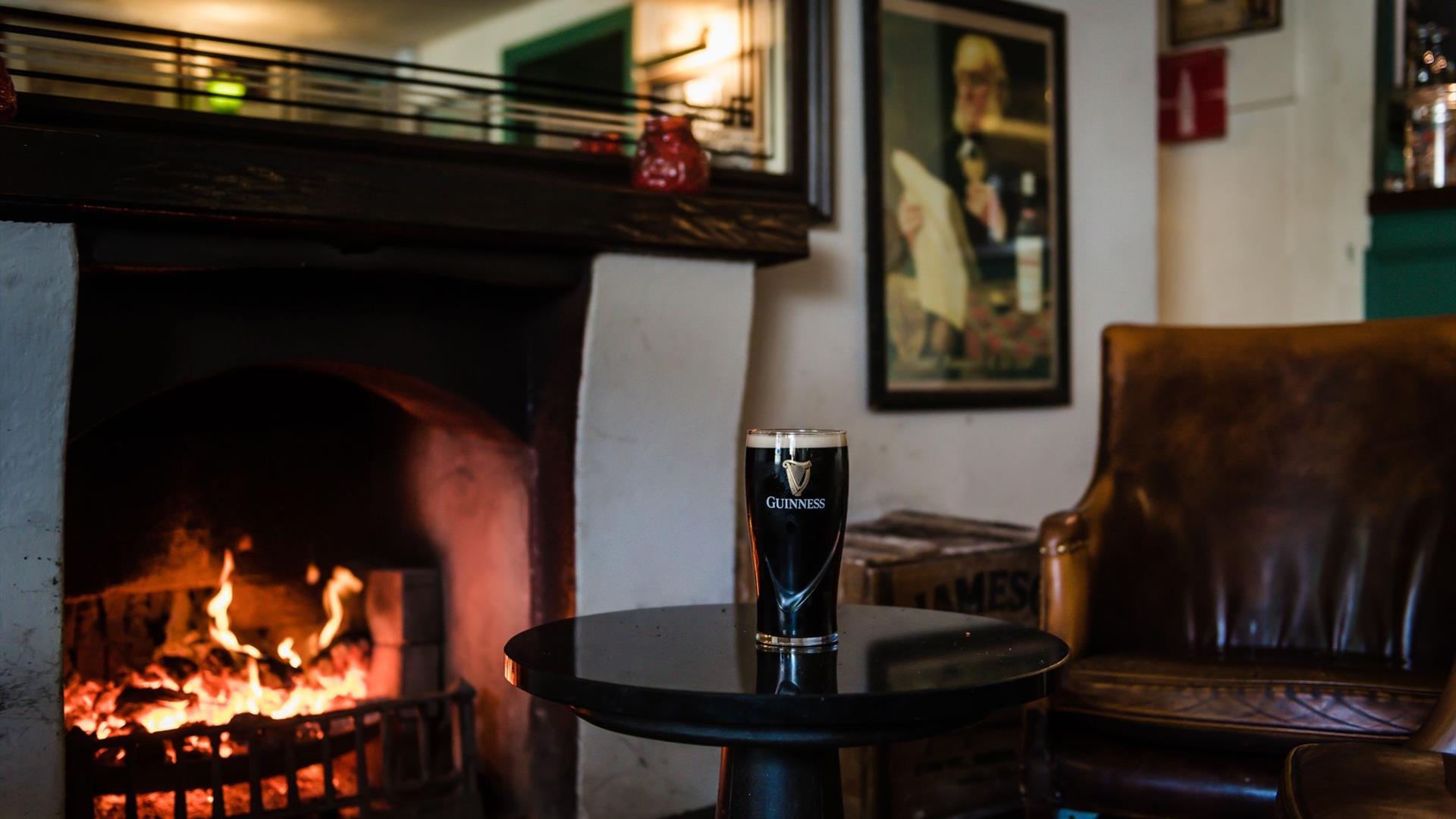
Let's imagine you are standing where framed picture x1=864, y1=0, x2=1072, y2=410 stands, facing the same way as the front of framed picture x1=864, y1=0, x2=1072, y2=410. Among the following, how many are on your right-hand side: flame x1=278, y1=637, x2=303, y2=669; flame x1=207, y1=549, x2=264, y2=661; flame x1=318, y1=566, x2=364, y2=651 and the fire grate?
4

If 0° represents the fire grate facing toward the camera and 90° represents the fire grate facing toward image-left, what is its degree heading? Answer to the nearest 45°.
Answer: approximately 315°

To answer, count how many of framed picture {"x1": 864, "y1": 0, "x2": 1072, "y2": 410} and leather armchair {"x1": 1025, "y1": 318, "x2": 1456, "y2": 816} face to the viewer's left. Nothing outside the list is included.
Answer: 0

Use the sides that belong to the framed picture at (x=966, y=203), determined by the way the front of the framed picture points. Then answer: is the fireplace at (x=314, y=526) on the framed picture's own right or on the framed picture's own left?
on the framed picture's own right

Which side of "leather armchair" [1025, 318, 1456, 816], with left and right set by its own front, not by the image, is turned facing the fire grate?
right

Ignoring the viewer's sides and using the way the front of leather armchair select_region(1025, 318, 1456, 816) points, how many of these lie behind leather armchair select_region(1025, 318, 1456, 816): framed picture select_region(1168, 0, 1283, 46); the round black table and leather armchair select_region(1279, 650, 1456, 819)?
1

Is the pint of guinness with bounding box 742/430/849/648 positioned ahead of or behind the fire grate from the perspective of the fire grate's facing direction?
ahead

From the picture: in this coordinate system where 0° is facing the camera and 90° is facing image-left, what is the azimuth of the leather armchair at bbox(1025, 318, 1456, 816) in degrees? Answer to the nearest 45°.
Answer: approximately 0°

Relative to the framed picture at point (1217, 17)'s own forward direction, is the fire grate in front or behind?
in front
